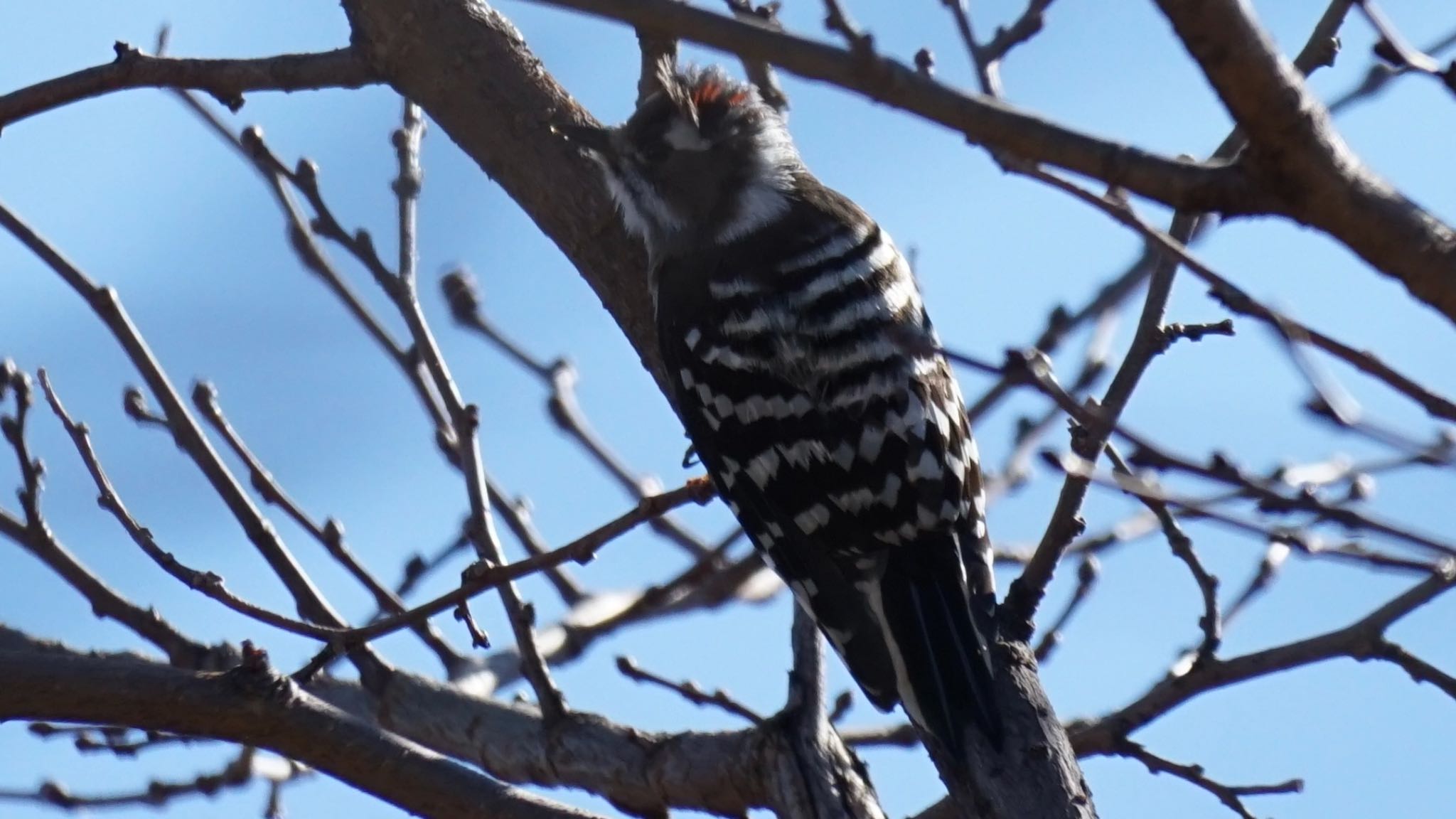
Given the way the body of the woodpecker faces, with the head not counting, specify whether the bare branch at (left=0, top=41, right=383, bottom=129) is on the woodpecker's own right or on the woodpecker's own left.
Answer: on the woodpecker's own left

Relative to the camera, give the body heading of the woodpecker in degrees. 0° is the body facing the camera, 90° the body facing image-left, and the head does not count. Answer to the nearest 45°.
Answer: approximately 135°

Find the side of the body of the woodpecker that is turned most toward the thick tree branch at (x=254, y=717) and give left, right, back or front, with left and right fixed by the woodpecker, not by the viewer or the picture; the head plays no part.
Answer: left
